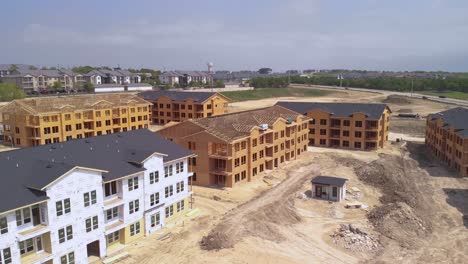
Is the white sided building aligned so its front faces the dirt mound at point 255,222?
no

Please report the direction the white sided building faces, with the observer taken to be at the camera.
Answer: facing the viewer and to the right of the viewer

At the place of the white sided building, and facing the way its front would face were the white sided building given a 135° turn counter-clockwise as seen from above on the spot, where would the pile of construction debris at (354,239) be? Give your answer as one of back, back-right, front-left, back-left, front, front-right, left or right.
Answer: right
